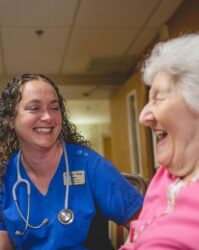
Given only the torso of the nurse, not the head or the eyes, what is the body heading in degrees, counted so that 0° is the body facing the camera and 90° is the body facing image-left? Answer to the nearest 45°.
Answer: approximately 0°

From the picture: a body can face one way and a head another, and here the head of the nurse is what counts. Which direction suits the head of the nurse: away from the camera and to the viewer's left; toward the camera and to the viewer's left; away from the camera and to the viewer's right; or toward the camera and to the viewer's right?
toward the camera and to the viewer's right
